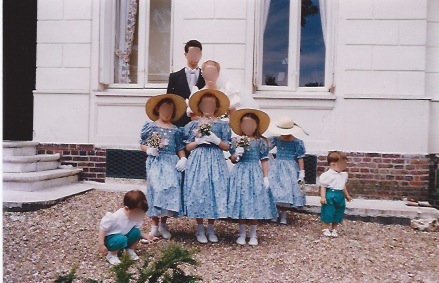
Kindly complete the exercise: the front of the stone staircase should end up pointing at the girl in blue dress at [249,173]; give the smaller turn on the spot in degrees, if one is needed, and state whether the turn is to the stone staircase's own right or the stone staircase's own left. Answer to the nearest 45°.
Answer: approximately 45° to the stone staircase's own left

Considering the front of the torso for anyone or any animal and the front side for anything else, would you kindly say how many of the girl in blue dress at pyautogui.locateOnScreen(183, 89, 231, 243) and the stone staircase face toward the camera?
2

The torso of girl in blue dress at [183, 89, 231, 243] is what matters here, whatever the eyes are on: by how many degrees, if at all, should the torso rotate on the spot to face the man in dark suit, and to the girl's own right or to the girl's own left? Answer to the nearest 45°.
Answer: approximately 180°

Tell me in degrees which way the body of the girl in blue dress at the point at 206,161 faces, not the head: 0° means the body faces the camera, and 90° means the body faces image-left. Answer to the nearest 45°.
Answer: approximately 0°

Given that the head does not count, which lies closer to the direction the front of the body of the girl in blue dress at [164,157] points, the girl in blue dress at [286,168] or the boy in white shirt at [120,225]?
the boy in white shirt
